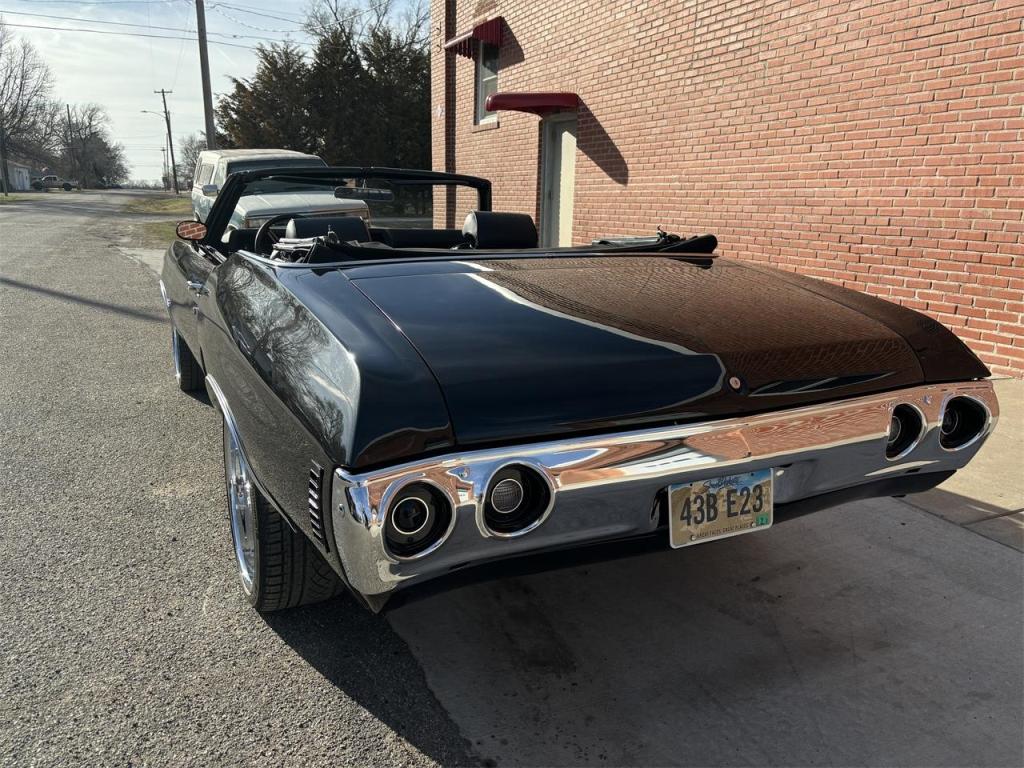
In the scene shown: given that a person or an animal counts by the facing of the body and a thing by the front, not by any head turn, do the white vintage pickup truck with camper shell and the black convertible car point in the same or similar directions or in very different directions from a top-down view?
very different directions

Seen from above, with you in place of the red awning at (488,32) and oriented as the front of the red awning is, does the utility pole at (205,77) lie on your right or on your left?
on your right

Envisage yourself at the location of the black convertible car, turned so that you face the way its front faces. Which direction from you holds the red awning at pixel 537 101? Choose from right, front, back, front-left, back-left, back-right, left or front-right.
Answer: front-right

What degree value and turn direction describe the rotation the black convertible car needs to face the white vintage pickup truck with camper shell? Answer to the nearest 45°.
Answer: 0° — it already faces it

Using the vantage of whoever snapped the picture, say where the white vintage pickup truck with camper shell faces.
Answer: facing the viewer and to the right of the viewer

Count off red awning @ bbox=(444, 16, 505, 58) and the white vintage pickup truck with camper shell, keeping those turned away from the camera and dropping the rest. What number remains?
0

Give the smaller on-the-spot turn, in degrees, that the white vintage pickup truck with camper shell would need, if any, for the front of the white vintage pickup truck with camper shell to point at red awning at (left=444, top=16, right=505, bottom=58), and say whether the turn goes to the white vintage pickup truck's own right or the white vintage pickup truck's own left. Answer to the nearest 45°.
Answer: approximately 45° to the white vintage pickup truck's own left

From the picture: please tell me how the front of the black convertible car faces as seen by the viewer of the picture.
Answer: facing away from the viewer and to the left of the viewer

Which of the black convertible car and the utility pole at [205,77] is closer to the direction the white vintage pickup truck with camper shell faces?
the black convertible car

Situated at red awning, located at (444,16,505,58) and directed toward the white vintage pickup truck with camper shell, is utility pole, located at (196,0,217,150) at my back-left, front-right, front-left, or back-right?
front-right

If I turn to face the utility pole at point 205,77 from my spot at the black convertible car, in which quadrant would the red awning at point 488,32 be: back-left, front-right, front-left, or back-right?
front-right

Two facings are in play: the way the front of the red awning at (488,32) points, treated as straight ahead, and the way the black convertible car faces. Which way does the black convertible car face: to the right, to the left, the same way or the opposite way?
to the right

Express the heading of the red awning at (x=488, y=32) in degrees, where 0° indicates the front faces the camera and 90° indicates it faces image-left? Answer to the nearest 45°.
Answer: approximately 45°

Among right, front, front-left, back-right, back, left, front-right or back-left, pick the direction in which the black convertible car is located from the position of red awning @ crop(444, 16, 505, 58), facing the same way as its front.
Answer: front-left

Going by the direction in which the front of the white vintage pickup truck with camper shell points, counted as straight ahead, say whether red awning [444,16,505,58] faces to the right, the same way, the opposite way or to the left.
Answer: to the right

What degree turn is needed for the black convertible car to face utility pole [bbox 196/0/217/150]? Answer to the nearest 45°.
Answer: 0° — it already faces it
